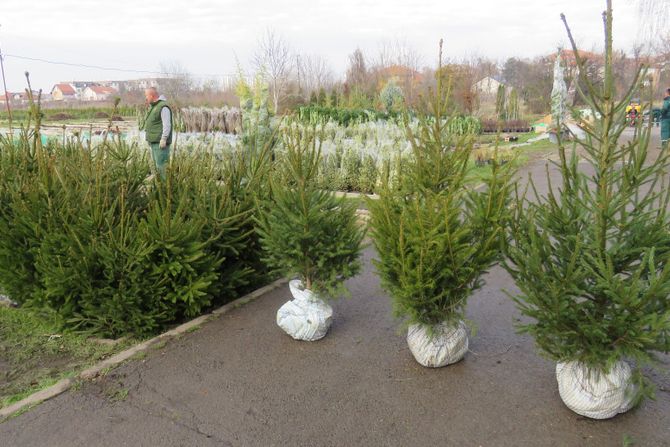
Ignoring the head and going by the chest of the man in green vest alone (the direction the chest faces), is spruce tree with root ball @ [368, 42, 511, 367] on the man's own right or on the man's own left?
on the man's own left

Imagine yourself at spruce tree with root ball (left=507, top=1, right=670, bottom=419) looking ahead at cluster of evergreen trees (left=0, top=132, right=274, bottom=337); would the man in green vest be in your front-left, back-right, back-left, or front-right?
front-right

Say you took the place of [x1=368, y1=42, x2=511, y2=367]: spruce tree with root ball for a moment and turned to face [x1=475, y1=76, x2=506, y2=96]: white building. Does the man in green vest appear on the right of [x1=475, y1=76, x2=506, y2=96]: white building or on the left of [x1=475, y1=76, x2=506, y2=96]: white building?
left
